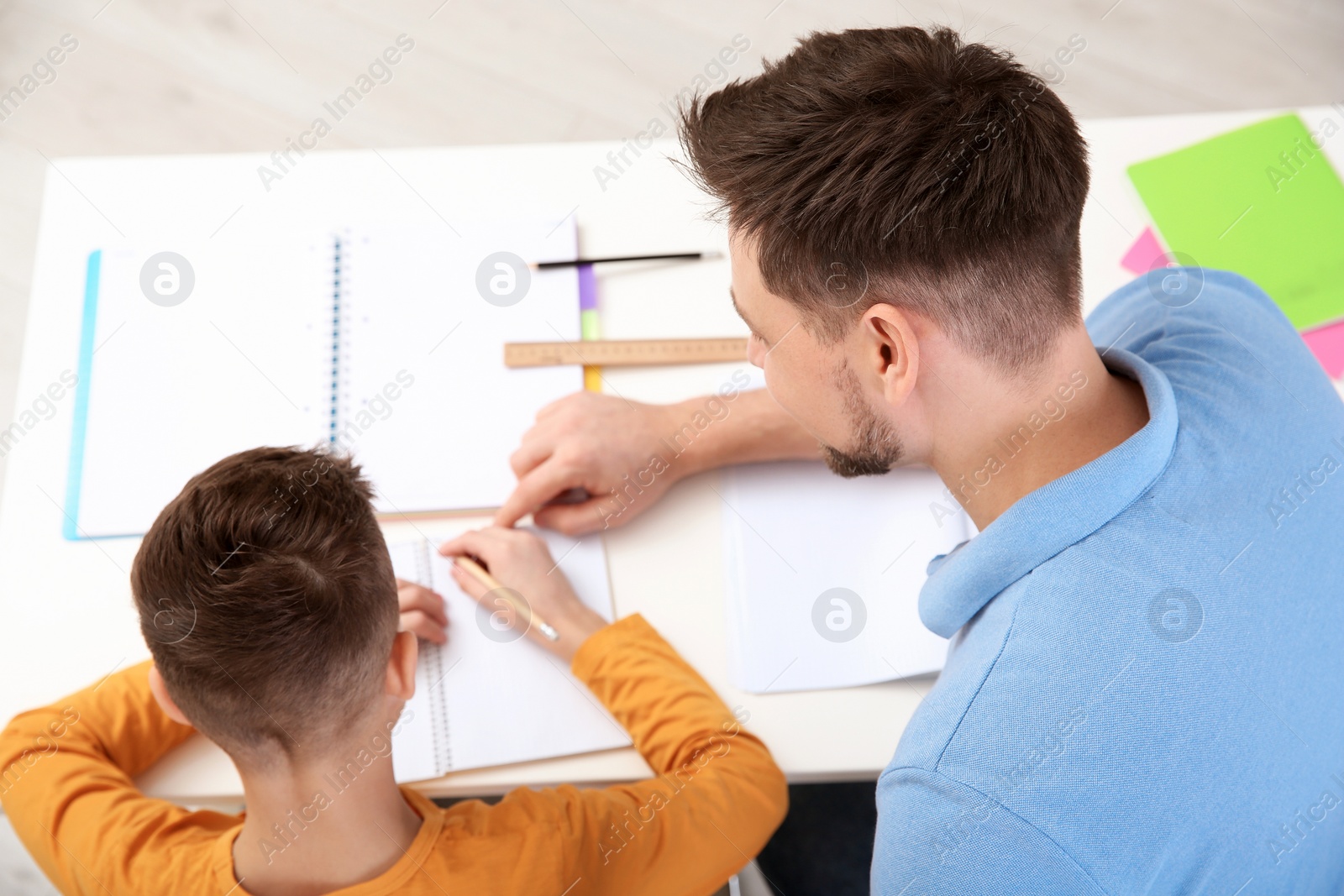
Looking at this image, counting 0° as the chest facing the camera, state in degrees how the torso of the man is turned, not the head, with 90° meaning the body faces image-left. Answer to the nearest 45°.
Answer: approximately 135°

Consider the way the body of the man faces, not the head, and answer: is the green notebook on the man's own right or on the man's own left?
on the man's own right

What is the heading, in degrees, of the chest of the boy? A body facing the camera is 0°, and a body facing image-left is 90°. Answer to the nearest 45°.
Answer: approximately 180°

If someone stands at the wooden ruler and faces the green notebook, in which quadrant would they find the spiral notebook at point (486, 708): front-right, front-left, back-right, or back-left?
back-right

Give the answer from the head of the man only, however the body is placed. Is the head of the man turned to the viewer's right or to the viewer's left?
to the viewer's left

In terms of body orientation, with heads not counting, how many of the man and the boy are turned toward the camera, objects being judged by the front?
0

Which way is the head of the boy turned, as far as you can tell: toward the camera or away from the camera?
away from the camera
